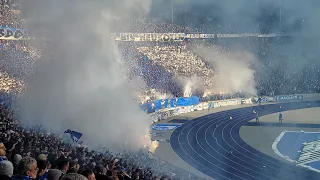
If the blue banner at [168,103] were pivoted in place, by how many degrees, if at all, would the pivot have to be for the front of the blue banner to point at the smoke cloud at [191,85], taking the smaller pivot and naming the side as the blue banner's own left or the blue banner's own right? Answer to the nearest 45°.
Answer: approximately 135° to the blue banner's own left

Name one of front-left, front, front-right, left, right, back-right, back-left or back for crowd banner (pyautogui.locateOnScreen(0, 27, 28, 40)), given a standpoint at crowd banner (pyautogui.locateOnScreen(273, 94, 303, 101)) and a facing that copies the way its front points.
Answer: front-right

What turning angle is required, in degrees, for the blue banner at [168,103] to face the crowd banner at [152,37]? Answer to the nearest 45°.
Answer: approximately 135° to its left

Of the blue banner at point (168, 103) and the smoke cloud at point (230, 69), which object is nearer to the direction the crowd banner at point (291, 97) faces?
the blue banner

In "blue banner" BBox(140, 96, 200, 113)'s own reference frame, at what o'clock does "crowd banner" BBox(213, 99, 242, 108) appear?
The crowd banner is roughly at 9 o'clock from the blue banner.

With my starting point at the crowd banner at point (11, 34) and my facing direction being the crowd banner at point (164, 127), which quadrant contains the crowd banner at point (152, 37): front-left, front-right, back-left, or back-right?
front-left

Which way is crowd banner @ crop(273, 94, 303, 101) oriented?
toward the camera

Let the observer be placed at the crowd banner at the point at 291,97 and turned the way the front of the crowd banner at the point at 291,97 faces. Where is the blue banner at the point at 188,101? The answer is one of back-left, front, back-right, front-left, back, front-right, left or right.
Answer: front-right

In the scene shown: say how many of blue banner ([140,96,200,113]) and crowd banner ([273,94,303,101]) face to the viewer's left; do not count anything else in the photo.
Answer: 0

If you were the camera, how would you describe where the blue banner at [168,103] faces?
facing the viewer and to the right of the viewer
